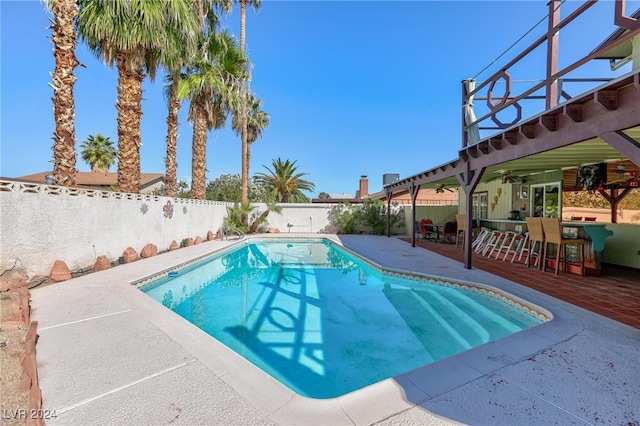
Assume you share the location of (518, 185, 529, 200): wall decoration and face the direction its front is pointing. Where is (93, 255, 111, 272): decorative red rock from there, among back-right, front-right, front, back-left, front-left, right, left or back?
front-right

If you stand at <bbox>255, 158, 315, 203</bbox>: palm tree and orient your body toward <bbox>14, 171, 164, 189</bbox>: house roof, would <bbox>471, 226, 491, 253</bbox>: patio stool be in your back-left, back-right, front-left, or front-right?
back-left

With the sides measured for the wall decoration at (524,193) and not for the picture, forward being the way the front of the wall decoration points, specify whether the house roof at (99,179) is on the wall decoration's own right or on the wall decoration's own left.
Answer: on the wall decoration's own right

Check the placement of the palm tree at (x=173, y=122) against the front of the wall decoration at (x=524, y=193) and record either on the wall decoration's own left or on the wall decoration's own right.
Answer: on the wall decoration's own right

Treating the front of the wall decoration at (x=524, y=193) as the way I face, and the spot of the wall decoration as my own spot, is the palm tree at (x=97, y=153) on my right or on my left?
on my right

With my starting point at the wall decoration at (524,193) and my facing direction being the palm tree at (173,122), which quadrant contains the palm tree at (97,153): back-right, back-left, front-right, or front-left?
front-right

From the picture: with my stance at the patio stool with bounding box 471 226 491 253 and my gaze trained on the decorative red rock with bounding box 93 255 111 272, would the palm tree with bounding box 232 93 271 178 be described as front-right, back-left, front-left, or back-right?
front-right

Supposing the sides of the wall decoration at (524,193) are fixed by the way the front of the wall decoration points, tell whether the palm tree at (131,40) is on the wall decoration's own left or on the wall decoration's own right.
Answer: on the wall decoration's own right

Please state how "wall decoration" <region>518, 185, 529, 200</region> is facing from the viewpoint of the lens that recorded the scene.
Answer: facing the viewer
